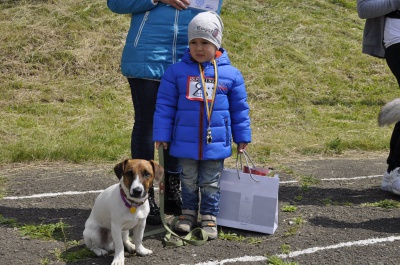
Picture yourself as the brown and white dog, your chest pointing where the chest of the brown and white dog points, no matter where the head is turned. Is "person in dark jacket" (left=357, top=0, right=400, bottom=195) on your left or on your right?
on your left

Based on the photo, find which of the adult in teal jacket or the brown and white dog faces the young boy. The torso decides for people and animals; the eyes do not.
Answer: the adult in teal jacket

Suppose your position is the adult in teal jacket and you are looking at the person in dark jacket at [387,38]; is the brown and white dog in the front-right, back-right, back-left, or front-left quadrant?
back-right

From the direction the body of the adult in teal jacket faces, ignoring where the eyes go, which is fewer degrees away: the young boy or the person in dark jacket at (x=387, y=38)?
the young boy

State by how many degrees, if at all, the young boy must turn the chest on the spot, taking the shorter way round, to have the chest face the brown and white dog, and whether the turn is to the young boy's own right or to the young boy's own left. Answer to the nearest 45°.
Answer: approximately 45° to the young boy's own right

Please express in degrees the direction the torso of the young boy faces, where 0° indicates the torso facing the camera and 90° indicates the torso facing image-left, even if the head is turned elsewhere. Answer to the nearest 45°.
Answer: approximately 0°
